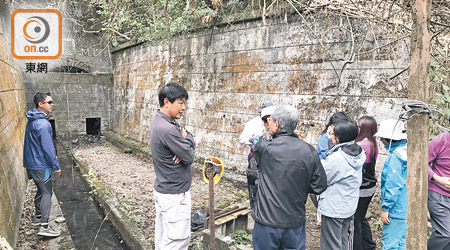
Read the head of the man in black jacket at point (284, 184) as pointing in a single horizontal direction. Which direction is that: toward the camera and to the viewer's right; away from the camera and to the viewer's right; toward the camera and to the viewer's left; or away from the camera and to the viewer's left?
away from the camera and to the viewer's left

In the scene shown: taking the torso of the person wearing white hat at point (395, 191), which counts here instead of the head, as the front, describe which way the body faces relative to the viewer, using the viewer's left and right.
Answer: facing to the left of the viewer

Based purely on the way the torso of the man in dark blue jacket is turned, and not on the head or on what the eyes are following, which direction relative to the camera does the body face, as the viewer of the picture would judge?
to the viewer's right

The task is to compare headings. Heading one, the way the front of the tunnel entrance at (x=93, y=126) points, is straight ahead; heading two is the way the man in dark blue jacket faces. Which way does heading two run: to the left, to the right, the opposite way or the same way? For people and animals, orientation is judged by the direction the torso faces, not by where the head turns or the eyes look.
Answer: to the left

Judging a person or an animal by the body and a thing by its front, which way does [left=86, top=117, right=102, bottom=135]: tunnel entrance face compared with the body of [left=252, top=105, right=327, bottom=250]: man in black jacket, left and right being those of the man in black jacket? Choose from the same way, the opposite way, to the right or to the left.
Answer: the opposite way

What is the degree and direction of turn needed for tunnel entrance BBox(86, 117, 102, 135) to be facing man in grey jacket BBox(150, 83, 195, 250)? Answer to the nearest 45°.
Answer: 0° — it already faces them

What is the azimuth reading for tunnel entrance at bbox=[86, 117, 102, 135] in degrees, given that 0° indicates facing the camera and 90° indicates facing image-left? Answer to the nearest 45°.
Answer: approximately 0°

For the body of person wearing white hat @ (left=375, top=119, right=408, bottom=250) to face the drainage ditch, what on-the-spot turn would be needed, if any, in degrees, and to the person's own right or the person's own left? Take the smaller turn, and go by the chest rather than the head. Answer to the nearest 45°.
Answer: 0° — they already face it
